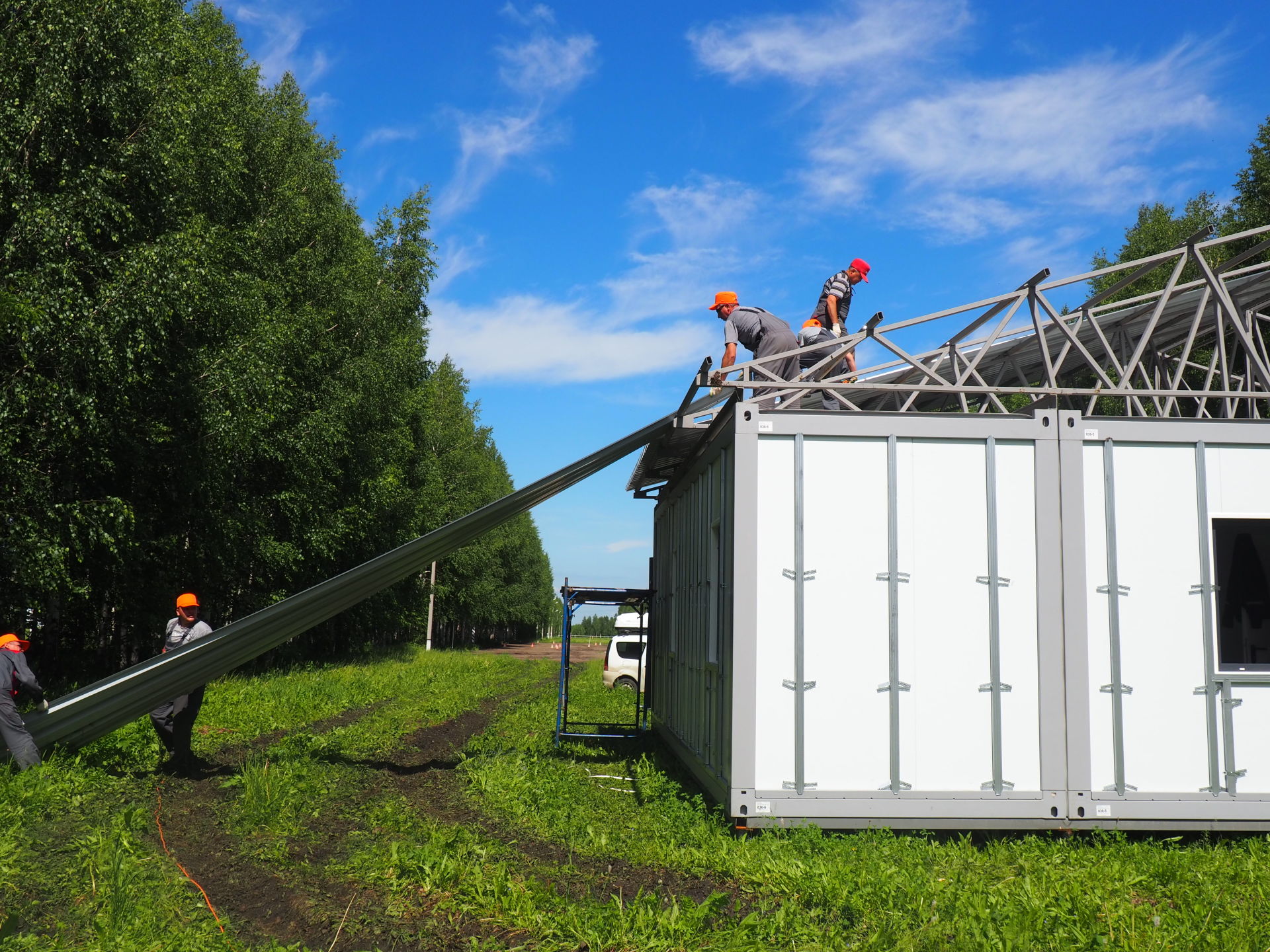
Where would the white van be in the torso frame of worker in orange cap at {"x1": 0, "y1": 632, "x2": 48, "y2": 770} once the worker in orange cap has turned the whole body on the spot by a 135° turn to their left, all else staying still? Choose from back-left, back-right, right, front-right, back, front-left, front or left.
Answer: right

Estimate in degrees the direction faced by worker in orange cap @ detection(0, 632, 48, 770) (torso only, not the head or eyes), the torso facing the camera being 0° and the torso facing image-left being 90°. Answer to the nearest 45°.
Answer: approximately 270°
